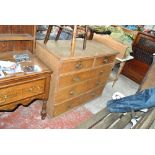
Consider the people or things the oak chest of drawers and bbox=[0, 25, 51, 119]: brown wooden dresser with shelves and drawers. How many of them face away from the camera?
0

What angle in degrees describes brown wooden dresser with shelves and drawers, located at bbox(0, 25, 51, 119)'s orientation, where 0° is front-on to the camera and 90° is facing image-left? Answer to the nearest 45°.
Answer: approximately 315°

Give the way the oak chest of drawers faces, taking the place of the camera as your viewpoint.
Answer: facing the viewer and to the right of the viewer

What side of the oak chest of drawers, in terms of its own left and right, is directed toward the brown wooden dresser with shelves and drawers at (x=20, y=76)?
right
